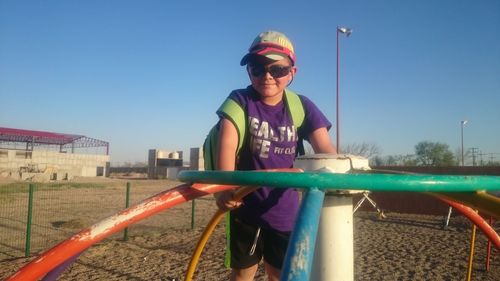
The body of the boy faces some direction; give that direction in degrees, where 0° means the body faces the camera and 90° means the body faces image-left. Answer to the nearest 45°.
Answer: approximately 0°

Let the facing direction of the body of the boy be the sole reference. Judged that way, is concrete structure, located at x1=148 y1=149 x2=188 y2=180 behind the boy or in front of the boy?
behind

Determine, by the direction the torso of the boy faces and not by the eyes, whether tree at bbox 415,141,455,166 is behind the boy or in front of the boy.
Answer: behind

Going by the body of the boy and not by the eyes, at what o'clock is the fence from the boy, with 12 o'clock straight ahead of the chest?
The fence is roughly at 5 o'clock from the boy.

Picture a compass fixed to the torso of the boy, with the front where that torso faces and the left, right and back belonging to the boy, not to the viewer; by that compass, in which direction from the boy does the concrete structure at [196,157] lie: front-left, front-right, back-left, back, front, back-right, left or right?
back
